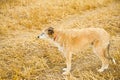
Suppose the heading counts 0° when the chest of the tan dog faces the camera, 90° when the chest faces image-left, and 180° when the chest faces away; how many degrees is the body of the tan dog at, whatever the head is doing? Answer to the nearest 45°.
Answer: approximately 90°
